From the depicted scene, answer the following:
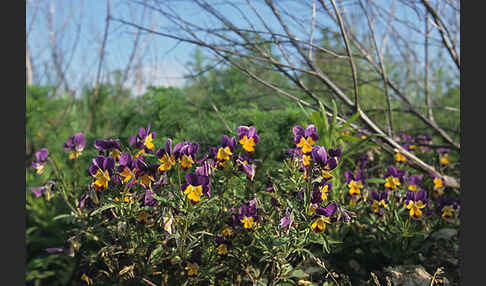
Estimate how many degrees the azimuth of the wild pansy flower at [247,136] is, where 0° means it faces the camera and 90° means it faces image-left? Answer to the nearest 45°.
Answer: approximately 0°

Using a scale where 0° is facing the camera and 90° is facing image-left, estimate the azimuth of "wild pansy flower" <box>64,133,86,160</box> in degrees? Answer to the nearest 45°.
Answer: approximately 0°
